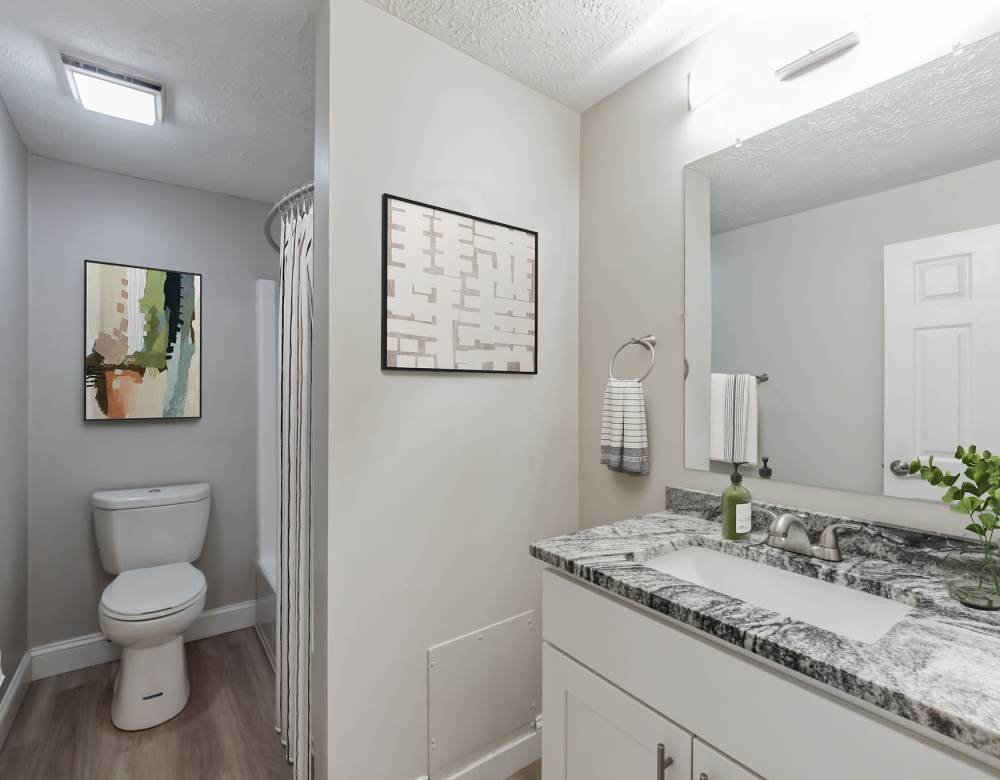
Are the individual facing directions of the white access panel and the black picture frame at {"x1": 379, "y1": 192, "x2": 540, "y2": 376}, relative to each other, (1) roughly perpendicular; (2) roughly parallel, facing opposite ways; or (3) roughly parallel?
roughly parallel

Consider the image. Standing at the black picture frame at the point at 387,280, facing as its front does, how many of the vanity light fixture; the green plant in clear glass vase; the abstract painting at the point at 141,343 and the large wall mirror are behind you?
1

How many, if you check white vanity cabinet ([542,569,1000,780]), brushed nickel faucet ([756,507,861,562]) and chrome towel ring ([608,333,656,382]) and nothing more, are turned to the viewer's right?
0

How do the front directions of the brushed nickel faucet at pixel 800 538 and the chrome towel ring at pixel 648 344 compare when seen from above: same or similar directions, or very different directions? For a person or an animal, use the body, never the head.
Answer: same or similar directions

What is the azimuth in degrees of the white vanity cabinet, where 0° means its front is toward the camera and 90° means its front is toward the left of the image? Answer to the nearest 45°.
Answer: approximately 45°

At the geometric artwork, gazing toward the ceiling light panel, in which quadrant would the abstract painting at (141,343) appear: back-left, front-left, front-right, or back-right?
front-right

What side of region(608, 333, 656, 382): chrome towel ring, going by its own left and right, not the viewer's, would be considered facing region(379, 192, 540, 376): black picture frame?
front

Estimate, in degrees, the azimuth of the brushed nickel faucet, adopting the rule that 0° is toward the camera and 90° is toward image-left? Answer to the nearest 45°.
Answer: approximately 45°

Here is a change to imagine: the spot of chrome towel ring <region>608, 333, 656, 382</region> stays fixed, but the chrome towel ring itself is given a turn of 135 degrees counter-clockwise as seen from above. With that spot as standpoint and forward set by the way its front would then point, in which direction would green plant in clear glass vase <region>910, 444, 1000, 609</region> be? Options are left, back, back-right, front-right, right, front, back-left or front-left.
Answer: front-right

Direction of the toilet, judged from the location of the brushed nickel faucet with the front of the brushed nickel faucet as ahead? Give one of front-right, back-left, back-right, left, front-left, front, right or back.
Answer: front-right

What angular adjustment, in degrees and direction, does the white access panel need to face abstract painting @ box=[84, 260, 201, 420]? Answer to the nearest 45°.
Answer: approximately 180°

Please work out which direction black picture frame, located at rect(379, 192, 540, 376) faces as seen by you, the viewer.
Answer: facing the viewer and to the right of the viewer

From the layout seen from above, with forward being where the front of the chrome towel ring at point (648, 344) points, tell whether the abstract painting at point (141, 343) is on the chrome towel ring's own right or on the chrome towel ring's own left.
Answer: on the chrome towel ring's own right
